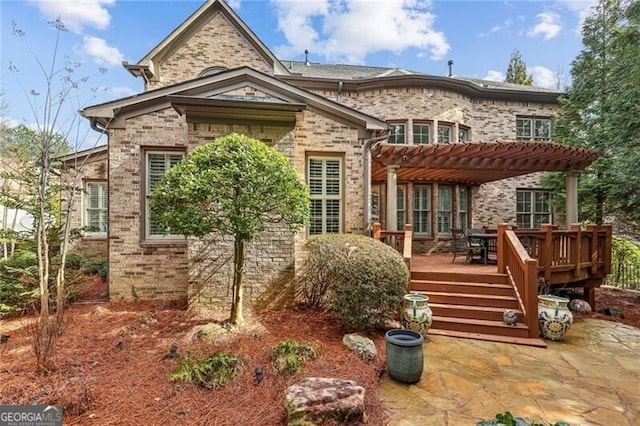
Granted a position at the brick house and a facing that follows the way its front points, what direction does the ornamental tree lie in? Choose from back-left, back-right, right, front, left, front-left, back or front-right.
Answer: back

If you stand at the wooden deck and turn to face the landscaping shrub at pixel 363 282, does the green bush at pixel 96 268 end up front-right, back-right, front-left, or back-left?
front-right

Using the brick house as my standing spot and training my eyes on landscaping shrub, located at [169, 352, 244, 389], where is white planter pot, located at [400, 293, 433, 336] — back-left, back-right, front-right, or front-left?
front-left

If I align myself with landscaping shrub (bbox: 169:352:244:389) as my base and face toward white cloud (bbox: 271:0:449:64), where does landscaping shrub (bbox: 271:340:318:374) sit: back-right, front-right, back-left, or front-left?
front-right

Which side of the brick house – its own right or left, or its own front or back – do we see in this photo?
back

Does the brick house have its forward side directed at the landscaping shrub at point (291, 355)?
no

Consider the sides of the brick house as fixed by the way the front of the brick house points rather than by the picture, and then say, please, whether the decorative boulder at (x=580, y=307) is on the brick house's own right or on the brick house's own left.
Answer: on the brick house's own right

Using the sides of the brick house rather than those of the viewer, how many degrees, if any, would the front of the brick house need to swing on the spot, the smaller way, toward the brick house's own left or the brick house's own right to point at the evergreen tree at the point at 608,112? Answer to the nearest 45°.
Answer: approximately 90° to the brick house's own right
